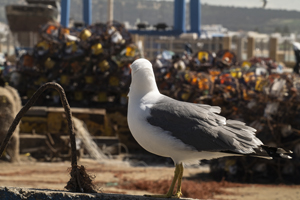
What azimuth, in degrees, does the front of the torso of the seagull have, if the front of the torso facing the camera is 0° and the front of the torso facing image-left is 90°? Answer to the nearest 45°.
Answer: approximately 90°

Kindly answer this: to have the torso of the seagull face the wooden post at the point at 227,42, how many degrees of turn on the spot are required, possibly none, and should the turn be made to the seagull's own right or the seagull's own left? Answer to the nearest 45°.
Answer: approximately 90° to the seagull's own right

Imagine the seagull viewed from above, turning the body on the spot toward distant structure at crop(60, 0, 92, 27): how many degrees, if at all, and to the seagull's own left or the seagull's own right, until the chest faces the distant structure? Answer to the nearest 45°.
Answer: approximately 90° to the seagull's own right

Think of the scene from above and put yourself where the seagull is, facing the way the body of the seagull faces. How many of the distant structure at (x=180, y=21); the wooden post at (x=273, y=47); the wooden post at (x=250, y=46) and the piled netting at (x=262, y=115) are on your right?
4

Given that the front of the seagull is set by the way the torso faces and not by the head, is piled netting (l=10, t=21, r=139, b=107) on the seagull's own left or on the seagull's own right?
on the seagull's own right

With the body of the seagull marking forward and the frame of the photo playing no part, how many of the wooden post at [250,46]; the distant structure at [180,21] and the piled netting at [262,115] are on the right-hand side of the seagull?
3

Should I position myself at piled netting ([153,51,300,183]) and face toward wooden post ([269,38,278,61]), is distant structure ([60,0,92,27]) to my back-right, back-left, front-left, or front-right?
front-left

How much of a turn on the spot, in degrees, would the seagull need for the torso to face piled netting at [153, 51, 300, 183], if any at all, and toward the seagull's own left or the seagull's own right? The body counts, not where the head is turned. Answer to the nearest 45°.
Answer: approximately 90° to the seagull's own right

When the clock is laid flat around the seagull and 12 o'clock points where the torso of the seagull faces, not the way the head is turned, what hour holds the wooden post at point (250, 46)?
The wooden post is roughly at 3 o'clock from the seagull.

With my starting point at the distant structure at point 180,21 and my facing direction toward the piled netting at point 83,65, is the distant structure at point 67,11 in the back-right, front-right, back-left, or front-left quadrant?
front-right

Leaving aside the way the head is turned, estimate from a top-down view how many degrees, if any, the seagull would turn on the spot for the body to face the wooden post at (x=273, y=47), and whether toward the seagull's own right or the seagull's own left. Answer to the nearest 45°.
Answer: approximately 90° to the seagull's own right

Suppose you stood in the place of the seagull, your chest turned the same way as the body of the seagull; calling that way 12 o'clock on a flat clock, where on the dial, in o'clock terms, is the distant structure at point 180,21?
The distant structure is roughly at 3 o'clock from the seagull.

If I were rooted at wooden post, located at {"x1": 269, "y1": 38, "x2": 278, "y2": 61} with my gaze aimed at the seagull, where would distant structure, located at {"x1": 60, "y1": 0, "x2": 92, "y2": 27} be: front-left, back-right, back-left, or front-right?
back-right

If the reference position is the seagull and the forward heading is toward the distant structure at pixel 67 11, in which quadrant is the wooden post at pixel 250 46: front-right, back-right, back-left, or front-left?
front-right
